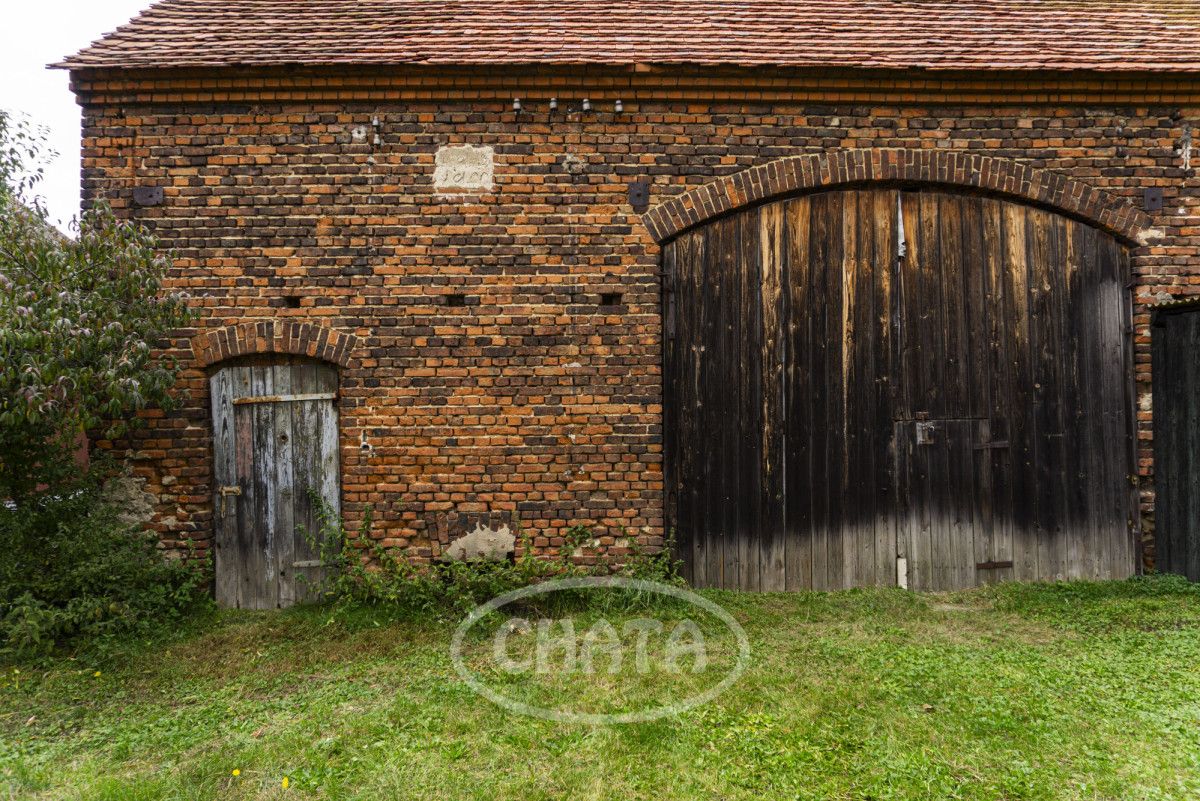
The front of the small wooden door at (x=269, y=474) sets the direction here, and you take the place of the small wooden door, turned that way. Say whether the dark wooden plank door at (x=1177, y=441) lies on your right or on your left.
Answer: on your left

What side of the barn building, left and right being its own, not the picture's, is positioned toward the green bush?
right

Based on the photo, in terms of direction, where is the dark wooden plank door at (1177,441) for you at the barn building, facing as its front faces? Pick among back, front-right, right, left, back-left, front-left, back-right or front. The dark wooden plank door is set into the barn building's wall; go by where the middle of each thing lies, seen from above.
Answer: left

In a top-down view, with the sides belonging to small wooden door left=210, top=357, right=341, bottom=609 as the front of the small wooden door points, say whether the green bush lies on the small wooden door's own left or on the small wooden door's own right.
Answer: on the small wooden door's own right

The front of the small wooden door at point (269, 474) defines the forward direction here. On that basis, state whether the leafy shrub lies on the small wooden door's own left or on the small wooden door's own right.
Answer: on the small wooden door's own right
